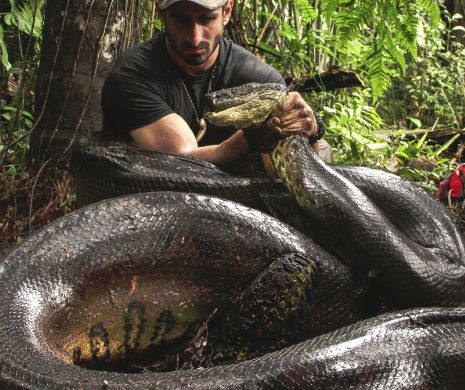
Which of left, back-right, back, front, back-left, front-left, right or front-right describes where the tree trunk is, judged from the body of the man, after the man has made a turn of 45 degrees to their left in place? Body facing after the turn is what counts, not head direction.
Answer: back

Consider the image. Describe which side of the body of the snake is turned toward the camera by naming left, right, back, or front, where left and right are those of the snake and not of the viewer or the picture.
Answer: left

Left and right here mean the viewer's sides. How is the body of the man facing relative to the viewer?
facing the viewer
